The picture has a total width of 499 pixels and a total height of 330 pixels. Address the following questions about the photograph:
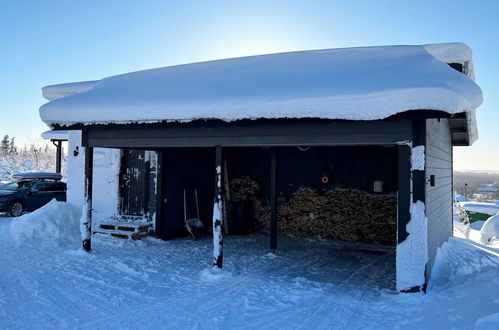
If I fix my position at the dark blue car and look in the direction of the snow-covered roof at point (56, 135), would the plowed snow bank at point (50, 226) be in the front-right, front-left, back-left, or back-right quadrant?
back-right

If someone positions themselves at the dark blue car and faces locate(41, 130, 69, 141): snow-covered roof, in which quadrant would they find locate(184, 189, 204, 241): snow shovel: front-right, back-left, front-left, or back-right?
back-right

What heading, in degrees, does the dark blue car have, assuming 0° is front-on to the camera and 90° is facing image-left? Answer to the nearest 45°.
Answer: approximately 45°

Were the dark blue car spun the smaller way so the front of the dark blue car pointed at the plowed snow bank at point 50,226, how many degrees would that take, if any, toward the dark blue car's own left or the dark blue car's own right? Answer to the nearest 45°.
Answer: approximately 45° to the dark blue car's own left

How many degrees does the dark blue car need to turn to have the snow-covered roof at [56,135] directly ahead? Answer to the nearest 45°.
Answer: approximately 135° to its right

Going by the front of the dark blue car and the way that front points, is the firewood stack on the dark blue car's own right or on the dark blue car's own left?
on the dark blue car's own left

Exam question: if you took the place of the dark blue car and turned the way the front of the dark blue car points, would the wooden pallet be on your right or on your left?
on your left

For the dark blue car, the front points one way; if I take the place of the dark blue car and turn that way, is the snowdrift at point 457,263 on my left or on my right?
on my left

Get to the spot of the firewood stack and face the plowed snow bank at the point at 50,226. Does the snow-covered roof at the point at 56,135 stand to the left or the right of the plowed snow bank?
right
